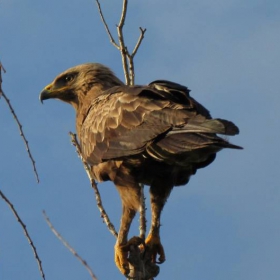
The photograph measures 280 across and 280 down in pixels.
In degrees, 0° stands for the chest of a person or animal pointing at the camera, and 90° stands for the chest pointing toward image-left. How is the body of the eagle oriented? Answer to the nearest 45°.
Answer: approximately 135°
